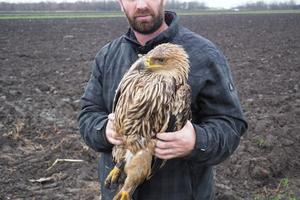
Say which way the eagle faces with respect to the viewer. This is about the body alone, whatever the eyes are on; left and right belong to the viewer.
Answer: facing the viewer and to the left of the viewer
